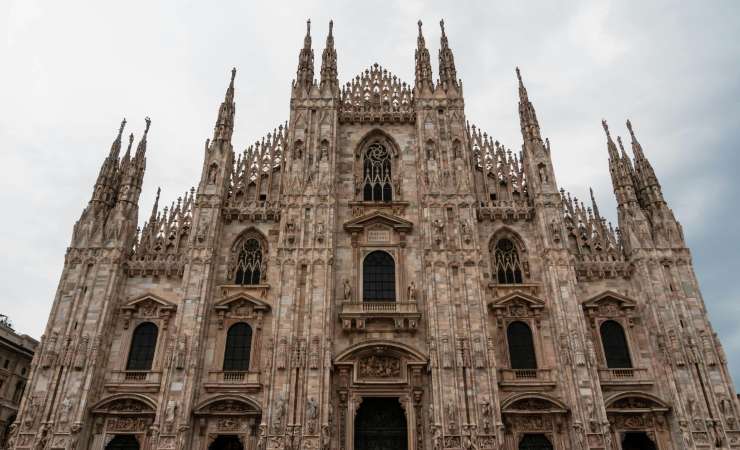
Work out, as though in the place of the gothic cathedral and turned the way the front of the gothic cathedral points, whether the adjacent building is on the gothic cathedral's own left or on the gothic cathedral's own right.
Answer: on the gothic cathedral's own right

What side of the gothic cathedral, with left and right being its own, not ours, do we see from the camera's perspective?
front
